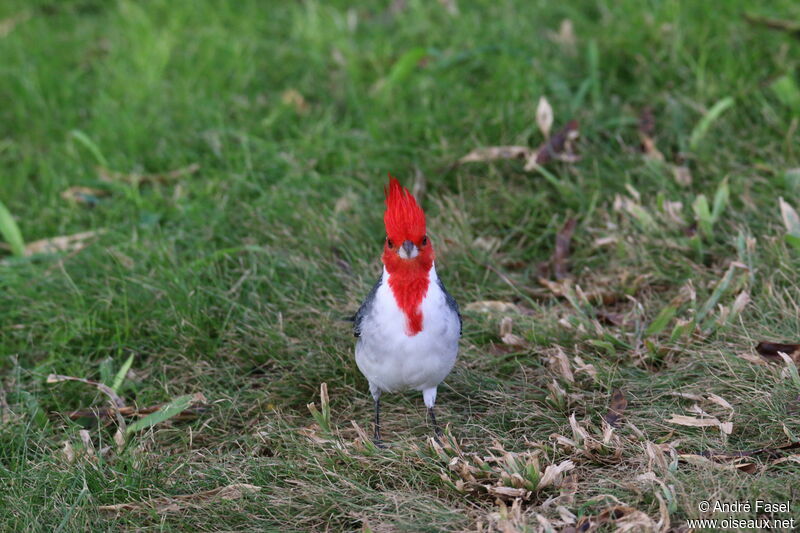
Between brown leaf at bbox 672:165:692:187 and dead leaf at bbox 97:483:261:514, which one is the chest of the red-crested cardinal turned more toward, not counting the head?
the dead leaf

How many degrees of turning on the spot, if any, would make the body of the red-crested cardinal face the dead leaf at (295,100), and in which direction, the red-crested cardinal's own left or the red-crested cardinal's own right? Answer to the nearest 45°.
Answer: approximately 180°

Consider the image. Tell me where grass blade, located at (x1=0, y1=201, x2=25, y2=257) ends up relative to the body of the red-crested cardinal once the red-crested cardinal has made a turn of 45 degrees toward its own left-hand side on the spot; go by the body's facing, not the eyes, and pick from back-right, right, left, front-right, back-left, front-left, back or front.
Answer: back

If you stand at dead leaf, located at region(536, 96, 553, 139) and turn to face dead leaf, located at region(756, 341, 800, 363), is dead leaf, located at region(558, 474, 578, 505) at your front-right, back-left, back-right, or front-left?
front-right

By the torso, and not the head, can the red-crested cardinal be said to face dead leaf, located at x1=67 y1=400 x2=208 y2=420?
no

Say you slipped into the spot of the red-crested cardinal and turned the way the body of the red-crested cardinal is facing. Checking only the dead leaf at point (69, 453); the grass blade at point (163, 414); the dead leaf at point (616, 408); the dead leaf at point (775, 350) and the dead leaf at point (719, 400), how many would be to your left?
3

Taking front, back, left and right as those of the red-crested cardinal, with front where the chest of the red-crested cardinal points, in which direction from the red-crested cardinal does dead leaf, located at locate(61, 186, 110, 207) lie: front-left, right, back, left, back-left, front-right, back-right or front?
back-right

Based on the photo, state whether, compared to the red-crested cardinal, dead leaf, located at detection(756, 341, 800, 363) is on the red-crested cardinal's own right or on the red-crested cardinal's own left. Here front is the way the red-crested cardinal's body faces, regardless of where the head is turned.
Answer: on the red-crested cardinal's own left

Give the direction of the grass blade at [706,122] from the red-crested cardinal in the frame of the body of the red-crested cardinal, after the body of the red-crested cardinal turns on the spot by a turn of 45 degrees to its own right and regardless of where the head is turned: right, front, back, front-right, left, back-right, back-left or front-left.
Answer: back

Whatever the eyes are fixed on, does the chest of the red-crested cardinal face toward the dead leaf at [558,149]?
no

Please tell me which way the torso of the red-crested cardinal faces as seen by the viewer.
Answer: toward the camera

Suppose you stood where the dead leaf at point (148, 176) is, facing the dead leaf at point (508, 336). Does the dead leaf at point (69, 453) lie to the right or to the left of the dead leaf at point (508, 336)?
right

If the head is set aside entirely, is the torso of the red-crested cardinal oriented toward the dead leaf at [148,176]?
no

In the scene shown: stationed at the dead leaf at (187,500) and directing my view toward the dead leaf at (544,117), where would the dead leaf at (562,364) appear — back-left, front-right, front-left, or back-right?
front-right

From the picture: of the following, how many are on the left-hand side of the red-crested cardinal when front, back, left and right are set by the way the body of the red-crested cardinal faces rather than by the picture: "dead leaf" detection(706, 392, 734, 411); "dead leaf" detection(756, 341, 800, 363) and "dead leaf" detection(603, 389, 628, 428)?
3

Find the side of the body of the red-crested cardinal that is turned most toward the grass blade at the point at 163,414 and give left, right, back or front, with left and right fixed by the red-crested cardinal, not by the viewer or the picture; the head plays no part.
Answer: right

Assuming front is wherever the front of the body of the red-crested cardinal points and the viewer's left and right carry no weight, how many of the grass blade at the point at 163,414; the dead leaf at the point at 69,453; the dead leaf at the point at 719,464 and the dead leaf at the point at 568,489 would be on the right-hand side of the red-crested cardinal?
2

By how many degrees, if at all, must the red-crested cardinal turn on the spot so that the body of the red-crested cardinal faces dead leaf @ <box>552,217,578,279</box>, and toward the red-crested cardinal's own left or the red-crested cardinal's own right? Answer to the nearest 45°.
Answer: approximately 135° to the red-crested cardinal's own left

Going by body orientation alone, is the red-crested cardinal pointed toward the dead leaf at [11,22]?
no
